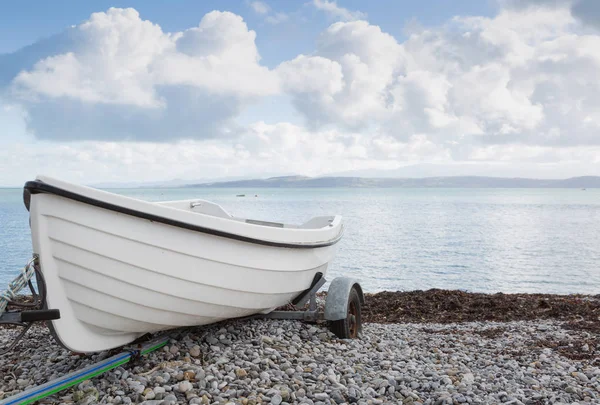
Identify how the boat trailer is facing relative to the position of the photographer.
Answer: facing the viewer and to the left of the viewer

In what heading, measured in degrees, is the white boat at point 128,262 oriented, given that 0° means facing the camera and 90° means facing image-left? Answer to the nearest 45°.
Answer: approximately 45°
